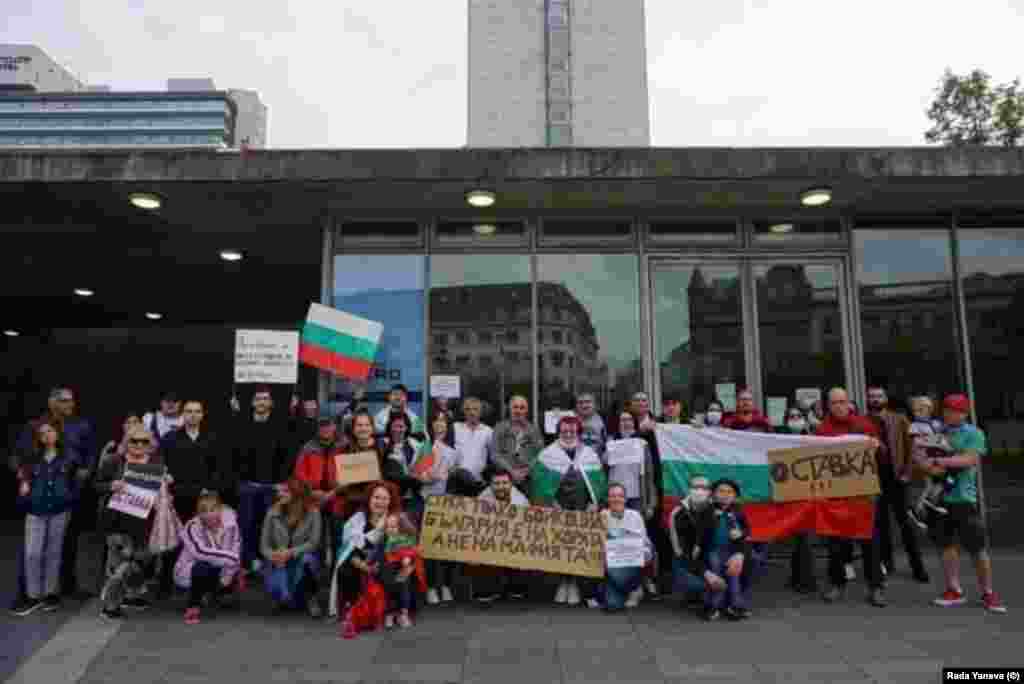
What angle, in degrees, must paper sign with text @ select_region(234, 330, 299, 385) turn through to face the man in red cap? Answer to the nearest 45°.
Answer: approximately 45° to its left

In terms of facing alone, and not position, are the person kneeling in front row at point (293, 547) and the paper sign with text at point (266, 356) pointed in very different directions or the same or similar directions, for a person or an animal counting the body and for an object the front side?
same or similar directions

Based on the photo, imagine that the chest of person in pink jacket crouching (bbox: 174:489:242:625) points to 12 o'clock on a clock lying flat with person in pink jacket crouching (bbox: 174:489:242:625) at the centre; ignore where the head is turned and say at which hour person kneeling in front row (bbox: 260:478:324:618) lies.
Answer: person kneeling in front row (bbox: 260:478:324:618) is roughly at 10 o'clock from person in pink jacket crouching (bbox: 174:489:242:625).

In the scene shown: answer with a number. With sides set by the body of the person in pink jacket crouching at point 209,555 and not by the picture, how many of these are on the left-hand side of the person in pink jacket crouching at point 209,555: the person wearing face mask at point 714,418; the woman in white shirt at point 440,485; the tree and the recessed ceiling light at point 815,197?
4

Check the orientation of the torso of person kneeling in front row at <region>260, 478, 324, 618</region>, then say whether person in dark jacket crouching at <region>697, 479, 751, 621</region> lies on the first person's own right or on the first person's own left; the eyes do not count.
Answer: on the first person's own left

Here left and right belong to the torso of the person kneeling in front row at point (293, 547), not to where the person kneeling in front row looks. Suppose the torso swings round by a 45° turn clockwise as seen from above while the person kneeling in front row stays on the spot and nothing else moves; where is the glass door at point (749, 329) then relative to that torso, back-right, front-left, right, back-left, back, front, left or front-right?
back-left

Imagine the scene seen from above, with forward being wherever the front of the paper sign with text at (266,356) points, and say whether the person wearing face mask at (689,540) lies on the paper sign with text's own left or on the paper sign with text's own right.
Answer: on the paper sign with text's own left

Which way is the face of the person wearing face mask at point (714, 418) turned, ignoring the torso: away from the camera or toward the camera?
toward the camera

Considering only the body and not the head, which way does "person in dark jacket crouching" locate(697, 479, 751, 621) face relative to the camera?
toward the camera

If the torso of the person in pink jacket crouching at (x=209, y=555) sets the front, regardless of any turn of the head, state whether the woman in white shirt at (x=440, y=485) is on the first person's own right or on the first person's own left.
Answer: on the first person's own left

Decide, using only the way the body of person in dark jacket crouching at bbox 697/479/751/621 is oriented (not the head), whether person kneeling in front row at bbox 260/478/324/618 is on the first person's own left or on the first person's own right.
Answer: on the first person's own right
